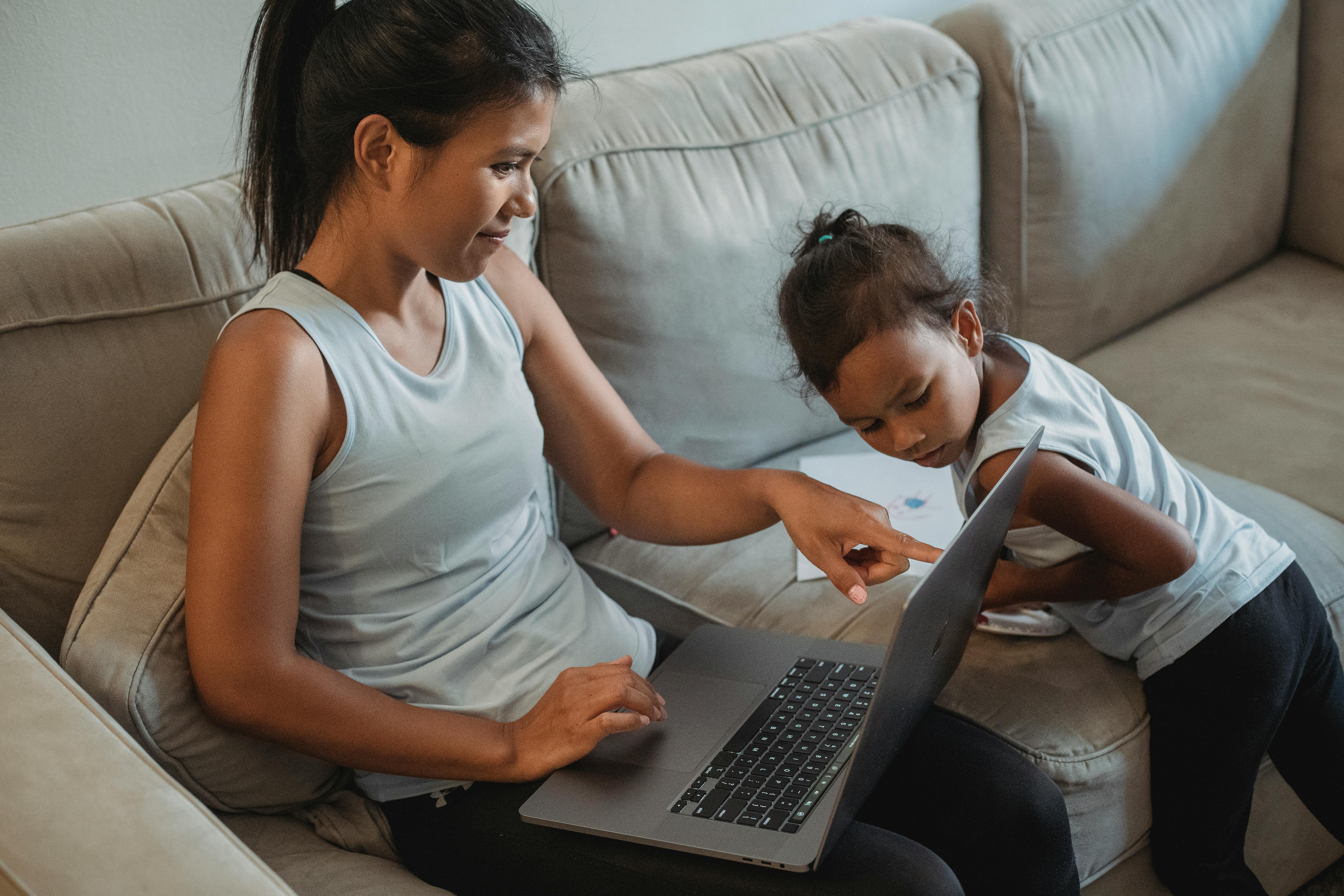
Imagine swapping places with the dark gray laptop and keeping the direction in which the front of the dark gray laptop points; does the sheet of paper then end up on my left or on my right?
on my right

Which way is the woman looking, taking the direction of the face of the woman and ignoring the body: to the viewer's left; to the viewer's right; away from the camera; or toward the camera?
to the viewer's right

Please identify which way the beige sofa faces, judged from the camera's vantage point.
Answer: facing the viewer and to the right of the viewer

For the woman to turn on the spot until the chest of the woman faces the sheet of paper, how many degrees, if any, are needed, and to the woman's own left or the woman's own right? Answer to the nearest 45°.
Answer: approximately 90° to the woman's own left

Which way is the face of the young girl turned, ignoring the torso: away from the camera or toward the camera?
toward the camera

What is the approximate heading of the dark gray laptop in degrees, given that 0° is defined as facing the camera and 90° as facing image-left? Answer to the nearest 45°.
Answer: approximately 90°
